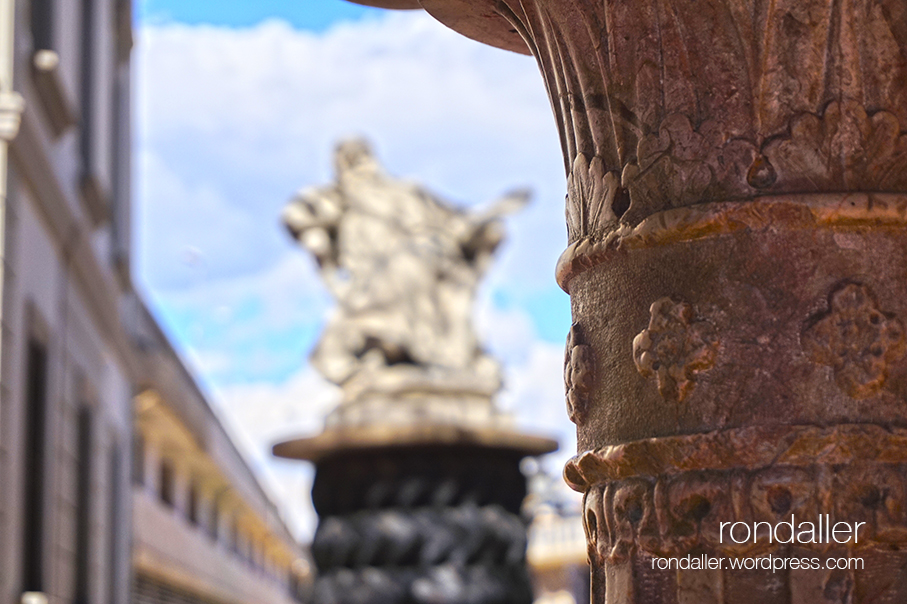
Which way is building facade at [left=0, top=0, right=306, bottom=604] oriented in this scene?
to the viewer's right

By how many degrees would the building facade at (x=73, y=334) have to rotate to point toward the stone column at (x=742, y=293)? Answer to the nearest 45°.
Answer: approximately 90° to its right
